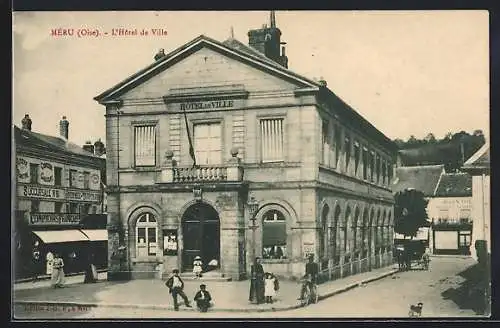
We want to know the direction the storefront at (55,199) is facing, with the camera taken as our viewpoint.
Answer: facing the viewer and to the right of the viewer

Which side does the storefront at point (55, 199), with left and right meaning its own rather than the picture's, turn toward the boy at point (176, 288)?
front

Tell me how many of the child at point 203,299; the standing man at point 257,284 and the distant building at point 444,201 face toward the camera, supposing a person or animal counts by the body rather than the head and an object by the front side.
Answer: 3

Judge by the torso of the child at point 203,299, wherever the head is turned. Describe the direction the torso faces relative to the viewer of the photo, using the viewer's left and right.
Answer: facing the viewer

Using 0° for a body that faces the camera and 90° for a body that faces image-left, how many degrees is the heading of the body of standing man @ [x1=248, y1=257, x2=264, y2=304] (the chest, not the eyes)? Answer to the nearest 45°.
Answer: approximately 0°

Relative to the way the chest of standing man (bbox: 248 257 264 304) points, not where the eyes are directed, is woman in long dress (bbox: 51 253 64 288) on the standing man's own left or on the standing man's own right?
on the standing man's own right

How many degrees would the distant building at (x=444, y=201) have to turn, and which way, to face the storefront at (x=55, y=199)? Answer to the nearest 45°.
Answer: approximately 90° to its right

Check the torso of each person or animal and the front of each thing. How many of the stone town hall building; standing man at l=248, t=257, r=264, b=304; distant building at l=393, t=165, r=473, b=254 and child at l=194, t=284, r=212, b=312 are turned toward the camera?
4

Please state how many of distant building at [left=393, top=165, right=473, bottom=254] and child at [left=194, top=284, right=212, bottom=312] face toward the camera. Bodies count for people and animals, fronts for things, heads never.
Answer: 2

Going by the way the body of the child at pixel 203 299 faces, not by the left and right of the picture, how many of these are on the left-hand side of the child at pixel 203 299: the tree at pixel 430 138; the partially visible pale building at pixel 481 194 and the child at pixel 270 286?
3

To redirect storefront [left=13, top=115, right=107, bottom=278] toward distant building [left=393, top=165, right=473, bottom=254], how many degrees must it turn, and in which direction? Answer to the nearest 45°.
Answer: approximately 45° to its left
